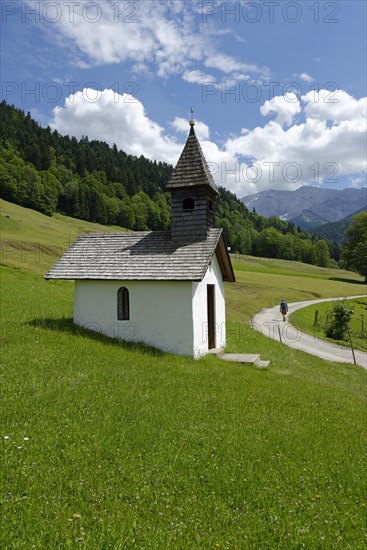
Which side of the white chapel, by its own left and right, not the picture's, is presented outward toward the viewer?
right

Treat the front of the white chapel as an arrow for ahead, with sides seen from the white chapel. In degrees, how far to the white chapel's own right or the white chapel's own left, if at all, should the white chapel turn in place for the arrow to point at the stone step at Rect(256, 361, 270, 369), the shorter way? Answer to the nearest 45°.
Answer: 0° — it already faces it

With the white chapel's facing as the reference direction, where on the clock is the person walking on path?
The person walking on path is roughly at 10 o'clock from the white chapel.

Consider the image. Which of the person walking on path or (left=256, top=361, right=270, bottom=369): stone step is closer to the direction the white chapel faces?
the stone step
